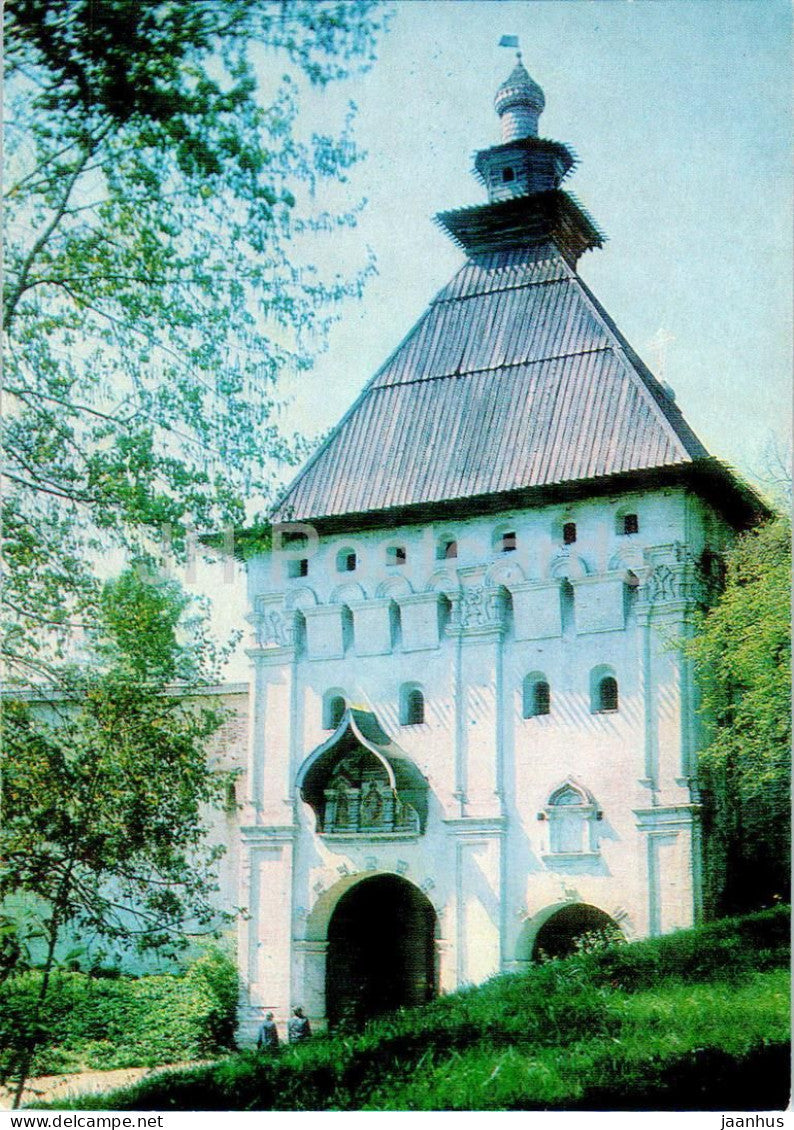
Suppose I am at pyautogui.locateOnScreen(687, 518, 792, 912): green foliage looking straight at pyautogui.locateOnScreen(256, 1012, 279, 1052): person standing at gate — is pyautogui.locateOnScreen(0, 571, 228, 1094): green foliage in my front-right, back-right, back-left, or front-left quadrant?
front-left

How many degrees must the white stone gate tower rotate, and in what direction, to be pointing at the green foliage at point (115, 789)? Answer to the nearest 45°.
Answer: approximately 45° to its right

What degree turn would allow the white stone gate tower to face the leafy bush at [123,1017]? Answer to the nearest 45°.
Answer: approximately 45° to its right

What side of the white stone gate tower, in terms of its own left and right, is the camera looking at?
front

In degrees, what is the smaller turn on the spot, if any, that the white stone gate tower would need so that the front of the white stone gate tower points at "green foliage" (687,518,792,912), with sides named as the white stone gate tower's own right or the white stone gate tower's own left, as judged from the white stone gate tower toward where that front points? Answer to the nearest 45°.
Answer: approximately 45° to the white stone gate tower's own left
